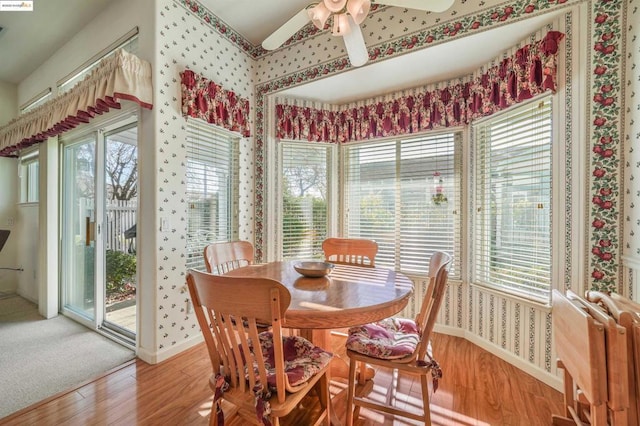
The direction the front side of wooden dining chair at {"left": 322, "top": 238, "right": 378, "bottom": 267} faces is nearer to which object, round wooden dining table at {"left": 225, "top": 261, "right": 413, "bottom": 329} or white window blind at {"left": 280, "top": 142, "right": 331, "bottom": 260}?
the round wooden dining table

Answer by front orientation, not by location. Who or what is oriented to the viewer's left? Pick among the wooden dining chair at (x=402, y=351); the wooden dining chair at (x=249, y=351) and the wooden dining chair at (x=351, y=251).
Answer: the wooden dining chair at (x=402, y=351)

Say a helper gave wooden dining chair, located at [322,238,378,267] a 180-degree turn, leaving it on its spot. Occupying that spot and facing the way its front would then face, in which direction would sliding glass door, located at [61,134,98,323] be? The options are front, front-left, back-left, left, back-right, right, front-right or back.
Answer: left

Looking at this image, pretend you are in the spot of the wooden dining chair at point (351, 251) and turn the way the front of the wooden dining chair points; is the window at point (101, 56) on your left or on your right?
on your right

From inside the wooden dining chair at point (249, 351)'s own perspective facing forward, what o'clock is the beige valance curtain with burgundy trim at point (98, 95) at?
The beige valance curtain with burgundy trim is roughly at 9 o'clock from the wooden dining chair.

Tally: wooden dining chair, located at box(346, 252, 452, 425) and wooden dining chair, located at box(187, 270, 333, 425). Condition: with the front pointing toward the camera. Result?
0

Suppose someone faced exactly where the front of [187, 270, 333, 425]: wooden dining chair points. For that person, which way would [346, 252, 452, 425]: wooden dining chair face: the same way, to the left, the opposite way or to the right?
to the left

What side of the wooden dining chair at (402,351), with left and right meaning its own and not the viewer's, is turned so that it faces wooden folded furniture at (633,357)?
back

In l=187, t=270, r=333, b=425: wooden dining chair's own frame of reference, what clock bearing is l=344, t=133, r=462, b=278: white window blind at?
The white window blind is roughly at 12 o'clock from the wooden dining chair.

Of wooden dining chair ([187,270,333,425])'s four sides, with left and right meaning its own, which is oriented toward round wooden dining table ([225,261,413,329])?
front

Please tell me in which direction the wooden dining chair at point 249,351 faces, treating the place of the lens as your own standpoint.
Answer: facing away from the viewer and to the right of the viewer

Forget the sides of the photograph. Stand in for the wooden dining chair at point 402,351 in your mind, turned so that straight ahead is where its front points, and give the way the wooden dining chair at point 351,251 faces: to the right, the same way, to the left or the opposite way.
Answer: to the left

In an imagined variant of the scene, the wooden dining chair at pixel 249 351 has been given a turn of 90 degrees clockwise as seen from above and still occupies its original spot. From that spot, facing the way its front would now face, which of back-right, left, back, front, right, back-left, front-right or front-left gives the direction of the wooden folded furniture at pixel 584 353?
front-left

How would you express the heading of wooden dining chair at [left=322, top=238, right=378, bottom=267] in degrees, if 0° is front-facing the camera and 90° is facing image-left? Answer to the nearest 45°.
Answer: approximately 0°

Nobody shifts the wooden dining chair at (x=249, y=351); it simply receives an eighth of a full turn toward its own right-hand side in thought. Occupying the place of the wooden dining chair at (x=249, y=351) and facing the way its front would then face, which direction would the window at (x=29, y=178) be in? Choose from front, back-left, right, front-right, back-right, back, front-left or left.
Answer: back-left

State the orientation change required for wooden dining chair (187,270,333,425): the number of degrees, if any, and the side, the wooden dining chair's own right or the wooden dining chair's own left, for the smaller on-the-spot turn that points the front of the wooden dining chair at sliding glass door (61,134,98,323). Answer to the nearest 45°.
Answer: approximately 90° to the wooden dining chair's own left

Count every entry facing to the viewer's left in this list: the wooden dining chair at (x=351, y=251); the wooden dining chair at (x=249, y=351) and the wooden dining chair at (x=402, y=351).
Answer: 1

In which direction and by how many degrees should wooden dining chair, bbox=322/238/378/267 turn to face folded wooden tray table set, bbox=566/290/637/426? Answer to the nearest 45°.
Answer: approximately 45° to its left

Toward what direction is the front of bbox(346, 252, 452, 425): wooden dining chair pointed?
to the viewer's left

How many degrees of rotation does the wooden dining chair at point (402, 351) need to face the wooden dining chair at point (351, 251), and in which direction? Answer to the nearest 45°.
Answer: approximately 45° to its right
